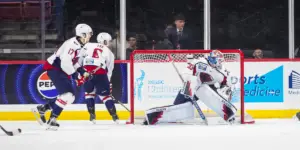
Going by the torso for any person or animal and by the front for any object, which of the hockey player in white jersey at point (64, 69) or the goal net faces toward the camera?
the goal net

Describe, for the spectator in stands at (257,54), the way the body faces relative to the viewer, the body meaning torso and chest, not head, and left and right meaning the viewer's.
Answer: facing the viewer

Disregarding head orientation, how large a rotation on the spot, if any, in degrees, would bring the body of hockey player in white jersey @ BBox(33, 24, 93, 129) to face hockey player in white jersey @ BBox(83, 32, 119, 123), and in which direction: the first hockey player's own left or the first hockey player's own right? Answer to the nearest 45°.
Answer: approximately 45° to the first hockey player's own left

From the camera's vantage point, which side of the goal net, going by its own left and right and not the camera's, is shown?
front

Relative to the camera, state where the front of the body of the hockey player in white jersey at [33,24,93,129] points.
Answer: to the viewer's right

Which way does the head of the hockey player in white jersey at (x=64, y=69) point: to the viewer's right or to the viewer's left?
to the viewer's right

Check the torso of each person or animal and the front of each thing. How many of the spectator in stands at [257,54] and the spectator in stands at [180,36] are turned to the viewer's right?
0

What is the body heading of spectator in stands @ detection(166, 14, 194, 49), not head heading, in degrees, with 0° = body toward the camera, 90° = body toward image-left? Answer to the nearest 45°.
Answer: approximately 0°

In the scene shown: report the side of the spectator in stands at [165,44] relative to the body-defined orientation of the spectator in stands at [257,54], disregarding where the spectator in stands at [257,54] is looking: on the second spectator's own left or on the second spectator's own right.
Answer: on the second spectator's own right

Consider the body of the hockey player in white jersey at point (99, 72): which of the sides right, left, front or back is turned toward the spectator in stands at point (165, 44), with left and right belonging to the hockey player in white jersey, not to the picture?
front

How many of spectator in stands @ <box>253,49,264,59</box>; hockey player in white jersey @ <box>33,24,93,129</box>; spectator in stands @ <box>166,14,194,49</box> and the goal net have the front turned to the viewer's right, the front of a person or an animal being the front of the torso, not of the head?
1

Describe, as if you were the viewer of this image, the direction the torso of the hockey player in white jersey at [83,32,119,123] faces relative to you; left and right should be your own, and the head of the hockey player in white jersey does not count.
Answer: facing away from the viewer and to the right of the viewer
